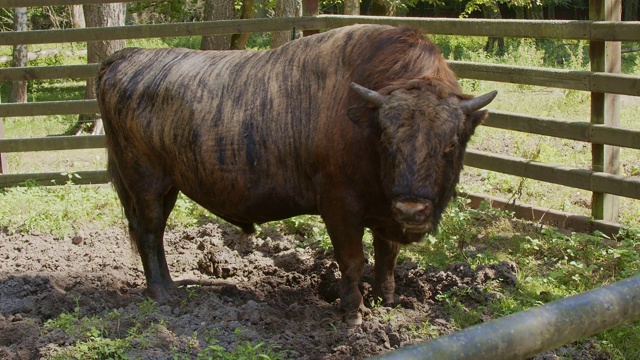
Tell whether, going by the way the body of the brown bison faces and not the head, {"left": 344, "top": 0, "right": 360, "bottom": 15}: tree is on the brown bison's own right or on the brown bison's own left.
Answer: on the brown bison's own left

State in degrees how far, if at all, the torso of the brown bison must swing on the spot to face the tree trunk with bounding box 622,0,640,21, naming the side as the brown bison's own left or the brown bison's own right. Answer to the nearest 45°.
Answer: approximately 90° to the brown bison's own left

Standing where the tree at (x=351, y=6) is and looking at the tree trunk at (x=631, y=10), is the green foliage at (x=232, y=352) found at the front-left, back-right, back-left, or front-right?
back-right

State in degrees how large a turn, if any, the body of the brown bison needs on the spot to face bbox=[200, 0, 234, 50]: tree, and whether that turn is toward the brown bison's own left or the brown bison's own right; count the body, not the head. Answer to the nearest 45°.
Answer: approximately 135° to the brown bison's own left

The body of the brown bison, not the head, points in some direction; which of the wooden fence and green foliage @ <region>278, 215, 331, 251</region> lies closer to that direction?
the wooden fence

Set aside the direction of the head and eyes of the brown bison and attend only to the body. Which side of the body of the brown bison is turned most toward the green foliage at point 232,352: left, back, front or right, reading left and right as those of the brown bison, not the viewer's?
right

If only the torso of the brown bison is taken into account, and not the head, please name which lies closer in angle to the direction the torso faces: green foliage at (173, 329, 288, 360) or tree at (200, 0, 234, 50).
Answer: the green foliage

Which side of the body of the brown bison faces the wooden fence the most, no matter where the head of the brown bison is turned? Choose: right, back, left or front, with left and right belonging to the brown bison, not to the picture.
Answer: left

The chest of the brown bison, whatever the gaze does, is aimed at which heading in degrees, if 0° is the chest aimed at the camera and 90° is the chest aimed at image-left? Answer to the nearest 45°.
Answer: approximately 315°

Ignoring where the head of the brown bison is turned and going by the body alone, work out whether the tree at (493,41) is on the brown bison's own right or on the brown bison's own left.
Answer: on the brown bison's own left
